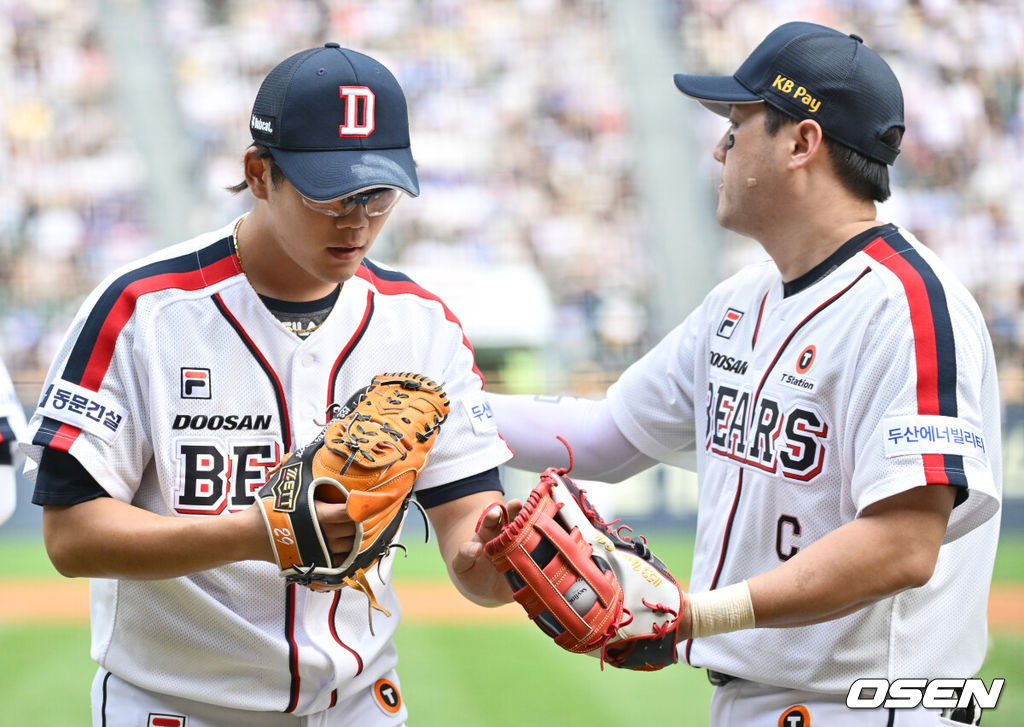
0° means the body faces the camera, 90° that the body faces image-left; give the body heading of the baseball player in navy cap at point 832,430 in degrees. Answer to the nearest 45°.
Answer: approximately 45°

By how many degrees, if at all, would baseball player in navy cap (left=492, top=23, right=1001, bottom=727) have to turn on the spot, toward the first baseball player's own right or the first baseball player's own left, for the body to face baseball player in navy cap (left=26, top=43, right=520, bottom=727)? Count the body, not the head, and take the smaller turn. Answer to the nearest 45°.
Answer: approximately 45° to the first baseball player's own right

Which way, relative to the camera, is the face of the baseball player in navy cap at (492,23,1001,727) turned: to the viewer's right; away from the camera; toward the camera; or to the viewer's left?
to the viewer's left
